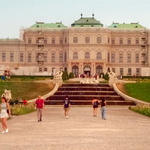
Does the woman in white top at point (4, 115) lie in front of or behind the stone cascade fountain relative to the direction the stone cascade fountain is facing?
in front

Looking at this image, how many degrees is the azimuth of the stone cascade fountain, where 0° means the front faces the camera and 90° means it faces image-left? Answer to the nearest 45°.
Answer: approximately 0°
